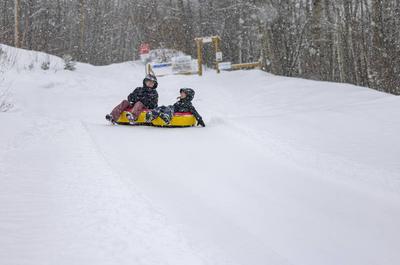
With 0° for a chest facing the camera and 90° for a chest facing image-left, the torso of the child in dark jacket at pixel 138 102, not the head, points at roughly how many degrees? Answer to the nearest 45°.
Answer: approximately 45°

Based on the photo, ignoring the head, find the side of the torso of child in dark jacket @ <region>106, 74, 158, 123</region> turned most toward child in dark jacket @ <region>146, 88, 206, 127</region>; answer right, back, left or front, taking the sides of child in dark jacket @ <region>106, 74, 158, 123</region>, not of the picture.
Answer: left
